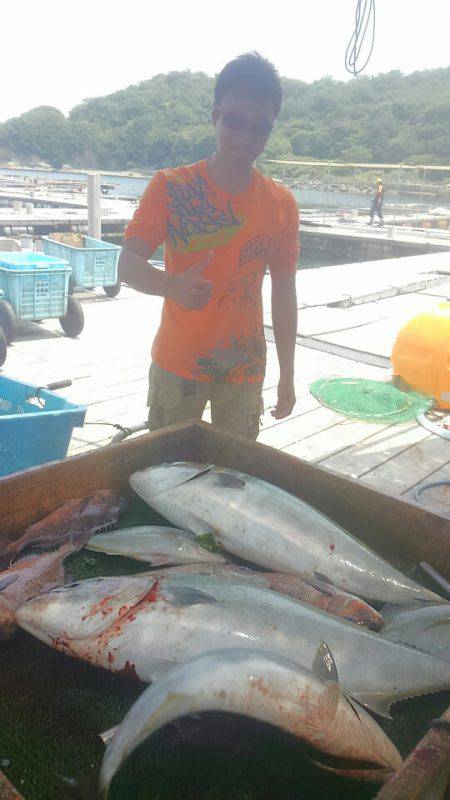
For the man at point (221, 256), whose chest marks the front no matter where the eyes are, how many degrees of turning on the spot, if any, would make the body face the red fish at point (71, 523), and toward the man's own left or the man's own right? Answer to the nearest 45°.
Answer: approximately 45° to the man's own right

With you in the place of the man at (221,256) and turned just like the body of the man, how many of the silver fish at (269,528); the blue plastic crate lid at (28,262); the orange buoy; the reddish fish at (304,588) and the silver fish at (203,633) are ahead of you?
3

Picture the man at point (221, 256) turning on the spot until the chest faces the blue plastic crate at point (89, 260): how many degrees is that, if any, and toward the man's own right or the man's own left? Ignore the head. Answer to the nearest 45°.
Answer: approximately 180°

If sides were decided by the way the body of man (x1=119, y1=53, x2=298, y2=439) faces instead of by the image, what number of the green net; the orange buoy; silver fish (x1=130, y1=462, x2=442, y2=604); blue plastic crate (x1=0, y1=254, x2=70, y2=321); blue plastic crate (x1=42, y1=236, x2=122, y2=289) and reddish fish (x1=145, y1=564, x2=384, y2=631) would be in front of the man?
2

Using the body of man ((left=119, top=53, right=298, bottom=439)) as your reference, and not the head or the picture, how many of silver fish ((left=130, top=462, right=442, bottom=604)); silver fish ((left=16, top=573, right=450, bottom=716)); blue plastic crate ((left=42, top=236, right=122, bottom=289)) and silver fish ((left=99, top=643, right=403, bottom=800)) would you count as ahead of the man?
3

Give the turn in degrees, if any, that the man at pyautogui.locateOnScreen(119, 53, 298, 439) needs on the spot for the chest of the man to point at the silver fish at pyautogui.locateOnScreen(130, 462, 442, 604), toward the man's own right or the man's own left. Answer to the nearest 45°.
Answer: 0° — they already face it

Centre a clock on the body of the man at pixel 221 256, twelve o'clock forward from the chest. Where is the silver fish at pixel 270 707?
The silver fish is roughly at 12 o'clock from the man.

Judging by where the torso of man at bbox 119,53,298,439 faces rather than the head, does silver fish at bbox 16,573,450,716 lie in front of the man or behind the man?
in front

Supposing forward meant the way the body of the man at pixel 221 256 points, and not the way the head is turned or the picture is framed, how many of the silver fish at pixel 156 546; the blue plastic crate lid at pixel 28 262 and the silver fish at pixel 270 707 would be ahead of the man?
2

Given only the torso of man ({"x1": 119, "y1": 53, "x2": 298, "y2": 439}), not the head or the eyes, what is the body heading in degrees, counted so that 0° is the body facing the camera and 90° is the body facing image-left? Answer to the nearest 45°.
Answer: approximately 0°

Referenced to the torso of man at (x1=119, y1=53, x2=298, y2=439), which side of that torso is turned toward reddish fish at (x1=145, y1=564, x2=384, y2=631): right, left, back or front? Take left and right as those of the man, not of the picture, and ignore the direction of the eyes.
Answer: front
